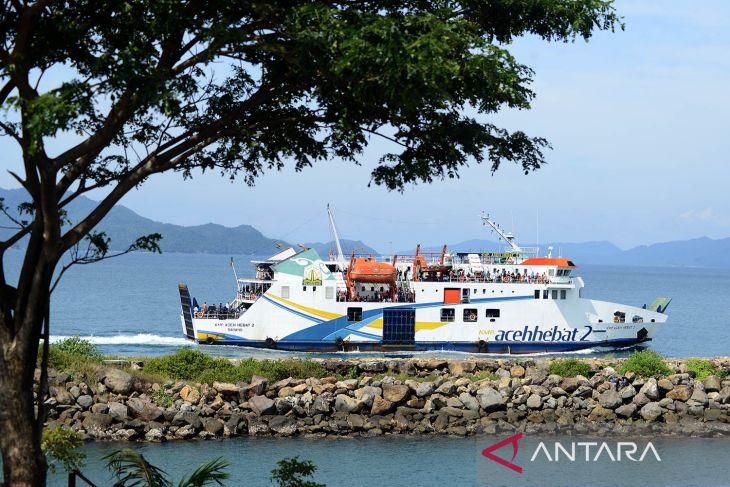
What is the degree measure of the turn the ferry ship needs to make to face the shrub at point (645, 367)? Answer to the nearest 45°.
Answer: approximately 45° to its right

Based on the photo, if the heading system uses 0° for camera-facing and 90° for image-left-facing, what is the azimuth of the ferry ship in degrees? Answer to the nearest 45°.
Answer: approximately 270°

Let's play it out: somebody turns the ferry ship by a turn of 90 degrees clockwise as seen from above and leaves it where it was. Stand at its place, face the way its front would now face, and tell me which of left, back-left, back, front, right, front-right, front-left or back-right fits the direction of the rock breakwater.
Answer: front

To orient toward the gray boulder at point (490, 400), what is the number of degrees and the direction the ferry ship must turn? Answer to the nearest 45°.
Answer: approximately 90° to its right

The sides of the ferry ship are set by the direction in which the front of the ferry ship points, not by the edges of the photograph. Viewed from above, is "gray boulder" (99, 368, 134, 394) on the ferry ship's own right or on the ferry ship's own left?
on the ferry ship's own right

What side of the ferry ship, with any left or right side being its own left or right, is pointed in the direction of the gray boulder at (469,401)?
right

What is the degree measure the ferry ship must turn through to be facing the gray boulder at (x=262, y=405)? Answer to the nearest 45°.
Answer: approximately 90° to its right

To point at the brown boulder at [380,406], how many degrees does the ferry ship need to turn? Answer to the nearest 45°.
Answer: approximately 90° to its right

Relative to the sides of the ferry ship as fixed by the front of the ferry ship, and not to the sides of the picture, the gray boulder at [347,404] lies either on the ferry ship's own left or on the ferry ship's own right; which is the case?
on the ferry ship's own right

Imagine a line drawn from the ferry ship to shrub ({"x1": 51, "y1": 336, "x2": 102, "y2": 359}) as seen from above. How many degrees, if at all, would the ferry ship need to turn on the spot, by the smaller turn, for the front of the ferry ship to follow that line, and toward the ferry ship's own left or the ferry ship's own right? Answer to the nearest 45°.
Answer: approximately 135° to the ferry ship's own right

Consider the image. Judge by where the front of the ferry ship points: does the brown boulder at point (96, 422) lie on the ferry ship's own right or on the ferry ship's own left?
on the ferry ship's own right

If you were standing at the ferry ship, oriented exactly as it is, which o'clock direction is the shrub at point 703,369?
The shrub is roughly at 2 o'clock from the ferry ship.

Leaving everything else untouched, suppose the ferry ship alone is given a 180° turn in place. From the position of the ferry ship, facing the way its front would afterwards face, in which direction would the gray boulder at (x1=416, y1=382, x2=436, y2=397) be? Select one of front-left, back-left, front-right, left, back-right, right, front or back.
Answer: left

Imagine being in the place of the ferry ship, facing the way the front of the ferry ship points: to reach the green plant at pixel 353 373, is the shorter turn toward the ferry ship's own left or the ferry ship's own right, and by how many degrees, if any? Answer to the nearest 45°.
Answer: approximately 90° to the ferry ship's own right
